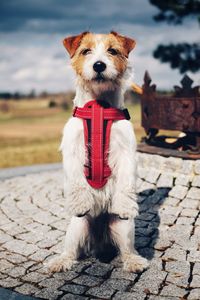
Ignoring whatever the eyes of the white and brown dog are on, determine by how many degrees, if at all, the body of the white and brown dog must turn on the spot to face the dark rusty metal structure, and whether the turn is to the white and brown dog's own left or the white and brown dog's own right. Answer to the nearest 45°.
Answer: approximately 180°

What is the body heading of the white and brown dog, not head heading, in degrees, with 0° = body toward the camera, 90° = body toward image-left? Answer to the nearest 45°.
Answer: approximately 0°

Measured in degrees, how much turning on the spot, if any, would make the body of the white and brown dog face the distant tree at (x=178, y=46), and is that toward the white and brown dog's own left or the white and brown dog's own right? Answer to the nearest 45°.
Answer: approximately 180°
